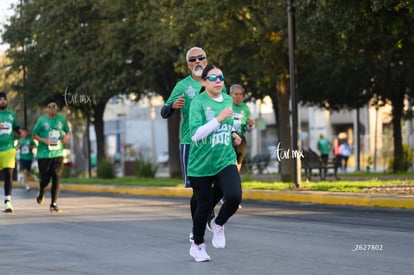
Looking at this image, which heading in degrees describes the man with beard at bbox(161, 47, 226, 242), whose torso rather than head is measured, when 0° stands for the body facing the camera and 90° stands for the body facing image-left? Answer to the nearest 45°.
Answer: approximately 0°

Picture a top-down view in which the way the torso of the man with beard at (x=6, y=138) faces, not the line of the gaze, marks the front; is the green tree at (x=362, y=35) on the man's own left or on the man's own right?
on the man's own left

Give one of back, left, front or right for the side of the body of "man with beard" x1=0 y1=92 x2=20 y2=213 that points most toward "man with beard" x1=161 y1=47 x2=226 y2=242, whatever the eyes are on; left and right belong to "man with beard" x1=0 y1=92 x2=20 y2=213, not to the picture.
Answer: front

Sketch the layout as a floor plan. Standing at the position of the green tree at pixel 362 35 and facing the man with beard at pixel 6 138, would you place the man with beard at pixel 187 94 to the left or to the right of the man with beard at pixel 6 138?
left

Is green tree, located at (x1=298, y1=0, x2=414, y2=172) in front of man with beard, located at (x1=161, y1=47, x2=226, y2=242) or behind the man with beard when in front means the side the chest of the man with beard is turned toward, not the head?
behind

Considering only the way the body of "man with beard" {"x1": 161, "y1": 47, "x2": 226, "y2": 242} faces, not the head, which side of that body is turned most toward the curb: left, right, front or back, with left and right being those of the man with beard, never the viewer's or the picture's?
back

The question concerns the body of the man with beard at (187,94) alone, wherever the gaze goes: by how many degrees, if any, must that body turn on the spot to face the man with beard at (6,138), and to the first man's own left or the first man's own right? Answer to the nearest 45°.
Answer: approximately 135° to the first man's own right

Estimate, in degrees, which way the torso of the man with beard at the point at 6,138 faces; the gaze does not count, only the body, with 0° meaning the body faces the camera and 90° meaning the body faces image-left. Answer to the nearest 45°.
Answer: approximately 0°

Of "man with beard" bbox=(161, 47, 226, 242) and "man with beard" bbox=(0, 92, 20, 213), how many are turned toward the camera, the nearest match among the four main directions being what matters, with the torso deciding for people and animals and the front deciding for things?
2

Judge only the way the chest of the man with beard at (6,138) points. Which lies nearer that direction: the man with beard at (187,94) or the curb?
the man with beard

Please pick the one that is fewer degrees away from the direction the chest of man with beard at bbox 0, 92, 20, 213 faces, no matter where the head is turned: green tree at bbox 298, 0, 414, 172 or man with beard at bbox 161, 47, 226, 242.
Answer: the man with beard
